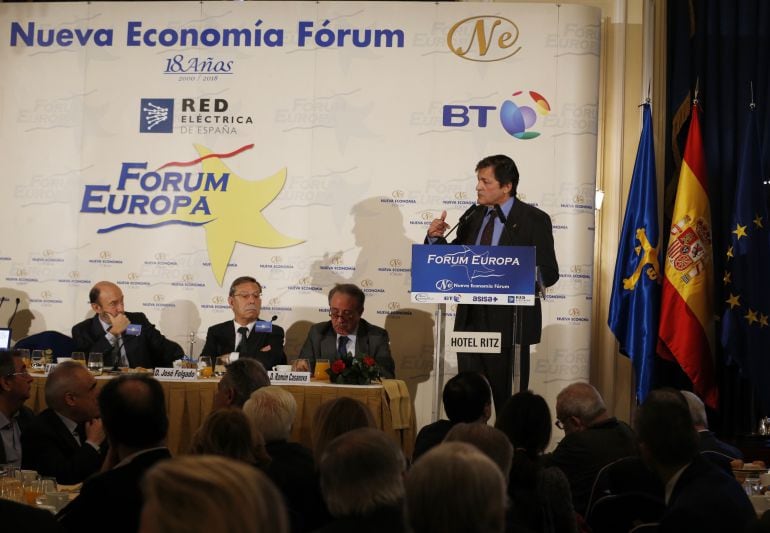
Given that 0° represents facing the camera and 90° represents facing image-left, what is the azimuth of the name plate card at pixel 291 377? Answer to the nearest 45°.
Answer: approximately 0°

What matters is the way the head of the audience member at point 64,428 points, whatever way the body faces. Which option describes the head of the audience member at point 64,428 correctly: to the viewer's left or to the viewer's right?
to the viewer's right

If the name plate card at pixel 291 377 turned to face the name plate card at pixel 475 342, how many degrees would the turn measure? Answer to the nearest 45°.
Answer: approximately 90° to its left

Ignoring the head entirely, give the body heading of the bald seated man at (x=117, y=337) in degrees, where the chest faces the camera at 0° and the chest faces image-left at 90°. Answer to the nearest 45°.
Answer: approximately 315°

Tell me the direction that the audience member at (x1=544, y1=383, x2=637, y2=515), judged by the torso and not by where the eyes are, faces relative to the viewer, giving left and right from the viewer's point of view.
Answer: facing away from the viewer and to the left of the viewer

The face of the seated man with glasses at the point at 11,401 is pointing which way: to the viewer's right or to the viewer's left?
to the viewer's right

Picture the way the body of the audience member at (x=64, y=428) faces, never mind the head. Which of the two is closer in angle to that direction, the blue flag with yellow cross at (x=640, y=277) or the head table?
the blue flag with yellow cross

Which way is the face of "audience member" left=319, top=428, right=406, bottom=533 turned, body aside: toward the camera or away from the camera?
away from the camera
